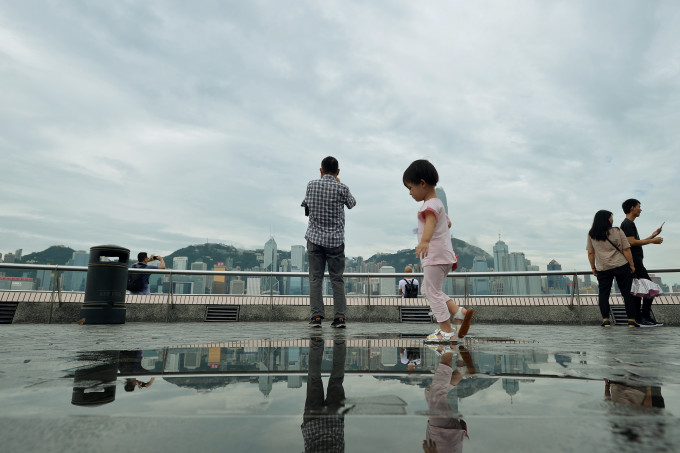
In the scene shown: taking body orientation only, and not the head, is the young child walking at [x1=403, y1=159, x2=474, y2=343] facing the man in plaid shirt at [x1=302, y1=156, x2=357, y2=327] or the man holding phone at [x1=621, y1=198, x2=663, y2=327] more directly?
the man in plaid shirt

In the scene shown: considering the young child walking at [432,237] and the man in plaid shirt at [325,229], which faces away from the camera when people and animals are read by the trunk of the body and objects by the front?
the man in plaid shirt

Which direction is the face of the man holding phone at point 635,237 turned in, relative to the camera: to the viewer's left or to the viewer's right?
to the viewer's right

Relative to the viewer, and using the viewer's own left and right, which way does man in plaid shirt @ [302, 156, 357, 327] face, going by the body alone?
facing away from the viewer

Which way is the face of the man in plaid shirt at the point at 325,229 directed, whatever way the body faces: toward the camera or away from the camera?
away from the camera

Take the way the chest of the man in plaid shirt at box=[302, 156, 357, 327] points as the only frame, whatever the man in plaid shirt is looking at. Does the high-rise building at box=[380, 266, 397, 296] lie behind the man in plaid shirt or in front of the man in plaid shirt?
in front

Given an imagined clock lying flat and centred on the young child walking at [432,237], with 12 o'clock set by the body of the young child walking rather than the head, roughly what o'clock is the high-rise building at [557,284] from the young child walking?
The high-rise building is roughly at 4 o'clock from the young child walking.

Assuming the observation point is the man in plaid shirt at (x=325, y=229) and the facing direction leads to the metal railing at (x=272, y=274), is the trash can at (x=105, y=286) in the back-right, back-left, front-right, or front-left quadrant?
front-left

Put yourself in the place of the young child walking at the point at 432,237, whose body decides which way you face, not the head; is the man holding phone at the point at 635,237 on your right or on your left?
on your right

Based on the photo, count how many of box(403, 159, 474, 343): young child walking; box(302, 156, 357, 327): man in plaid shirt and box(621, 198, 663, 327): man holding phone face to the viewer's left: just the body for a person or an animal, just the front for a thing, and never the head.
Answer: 1
